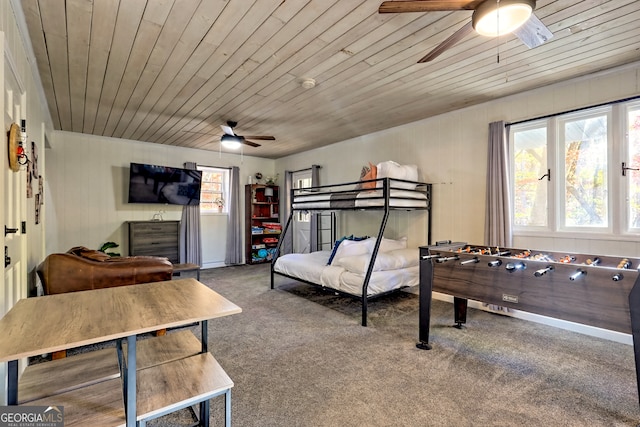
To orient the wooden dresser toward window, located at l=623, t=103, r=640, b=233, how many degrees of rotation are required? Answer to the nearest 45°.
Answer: approximately 45° to its left

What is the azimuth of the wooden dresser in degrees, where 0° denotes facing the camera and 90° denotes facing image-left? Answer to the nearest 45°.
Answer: approximately 0°

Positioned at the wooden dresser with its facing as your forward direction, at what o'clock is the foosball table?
The foosball table is roughly at 11 o'clock from the wooden dresser.

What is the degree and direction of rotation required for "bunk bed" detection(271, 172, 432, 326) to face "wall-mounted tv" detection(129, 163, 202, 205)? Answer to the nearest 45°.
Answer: approximately 45° to its right

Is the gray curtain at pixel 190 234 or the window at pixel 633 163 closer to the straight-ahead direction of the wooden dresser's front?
the window

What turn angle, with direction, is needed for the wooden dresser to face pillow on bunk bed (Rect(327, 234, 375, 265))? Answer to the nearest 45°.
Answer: approximately 45° to its left

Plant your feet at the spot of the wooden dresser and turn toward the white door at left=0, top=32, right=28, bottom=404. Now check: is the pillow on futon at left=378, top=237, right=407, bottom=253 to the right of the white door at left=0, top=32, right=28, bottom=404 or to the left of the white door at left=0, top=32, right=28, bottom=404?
left

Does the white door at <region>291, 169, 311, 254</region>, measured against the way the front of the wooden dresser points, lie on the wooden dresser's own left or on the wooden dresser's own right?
on the wooden dresser's own left

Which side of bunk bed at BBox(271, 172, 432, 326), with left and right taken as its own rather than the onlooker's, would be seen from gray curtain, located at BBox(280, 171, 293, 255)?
right
